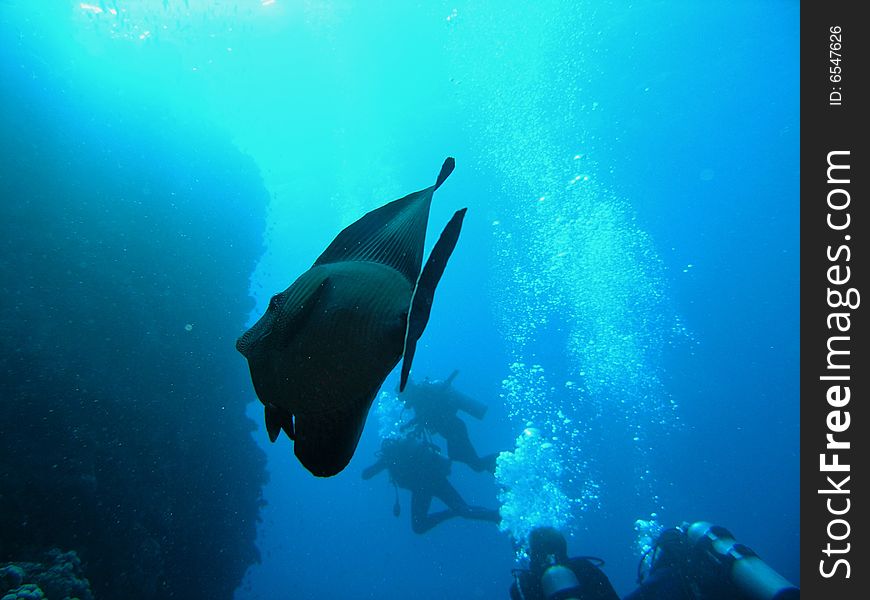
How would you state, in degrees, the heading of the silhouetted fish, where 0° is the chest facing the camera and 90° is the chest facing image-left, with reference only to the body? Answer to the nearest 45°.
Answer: approximately 90°

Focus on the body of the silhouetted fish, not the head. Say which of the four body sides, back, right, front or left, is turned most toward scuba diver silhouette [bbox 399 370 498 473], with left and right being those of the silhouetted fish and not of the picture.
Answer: right

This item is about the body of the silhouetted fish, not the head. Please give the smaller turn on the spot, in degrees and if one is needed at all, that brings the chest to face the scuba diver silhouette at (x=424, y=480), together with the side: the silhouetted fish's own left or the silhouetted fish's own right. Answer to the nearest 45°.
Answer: approximately 90° to the silhouetted fish's own right

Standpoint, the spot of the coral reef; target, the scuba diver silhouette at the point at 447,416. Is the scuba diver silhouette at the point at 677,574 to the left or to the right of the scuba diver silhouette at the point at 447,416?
right
